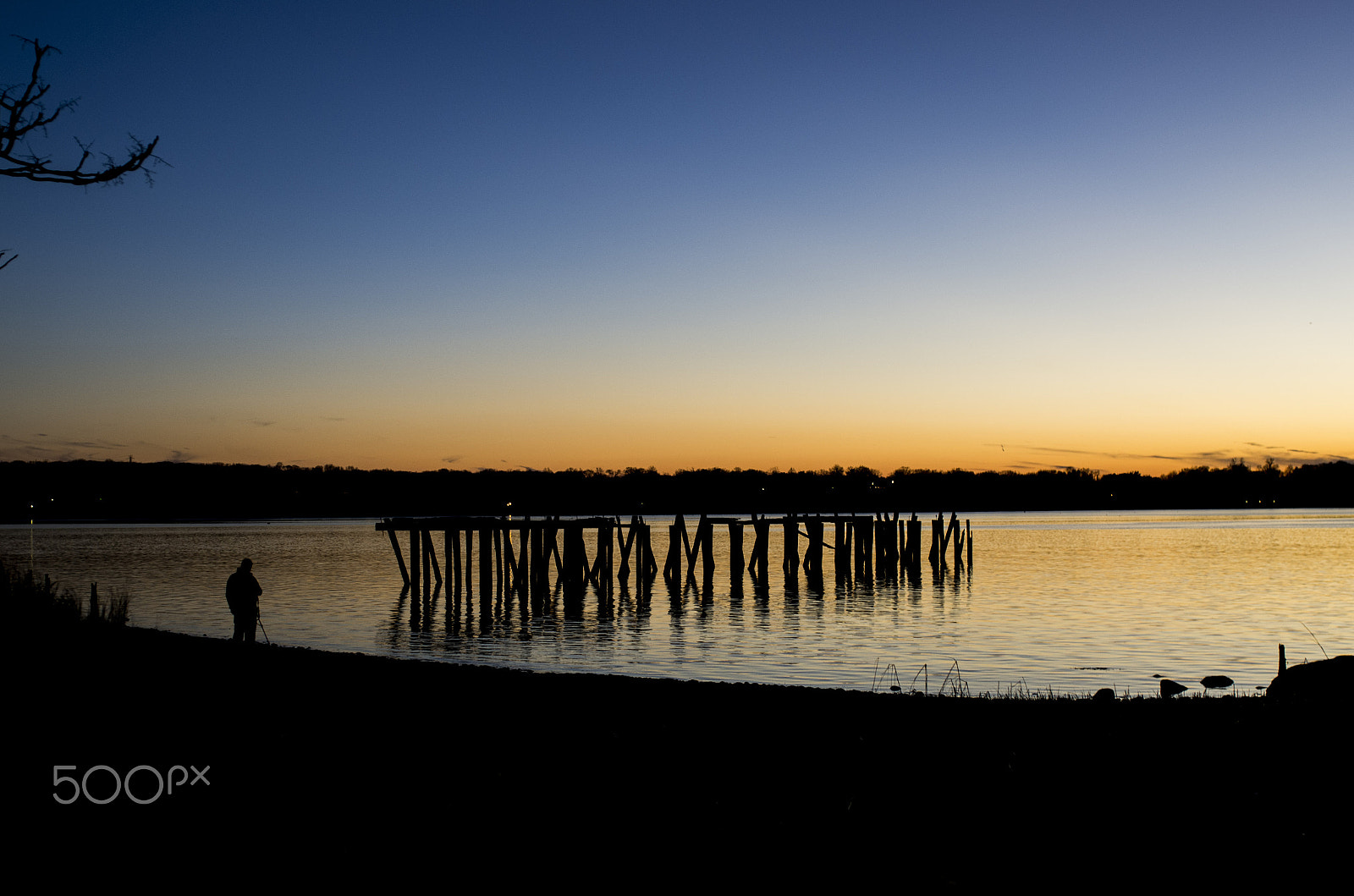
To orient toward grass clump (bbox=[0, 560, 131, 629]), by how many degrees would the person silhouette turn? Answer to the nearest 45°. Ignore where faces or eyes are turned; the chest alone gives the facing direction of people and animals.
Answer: approximately 135° to its left

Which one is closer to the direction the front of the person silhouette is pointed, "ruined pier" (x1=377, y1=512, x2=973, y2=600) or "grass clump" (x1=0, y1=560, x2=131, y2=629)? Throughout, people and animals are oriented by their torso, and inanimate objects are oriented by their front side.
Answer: the ruined pier

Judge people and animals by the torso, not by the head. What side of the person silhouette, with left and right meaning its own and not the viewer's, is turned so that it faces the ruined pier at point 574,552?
front

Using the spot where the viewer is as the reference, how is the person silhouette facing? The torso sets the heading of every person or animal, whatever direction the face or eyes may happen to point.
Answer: facing away from the viewer and to the right of the viewer
